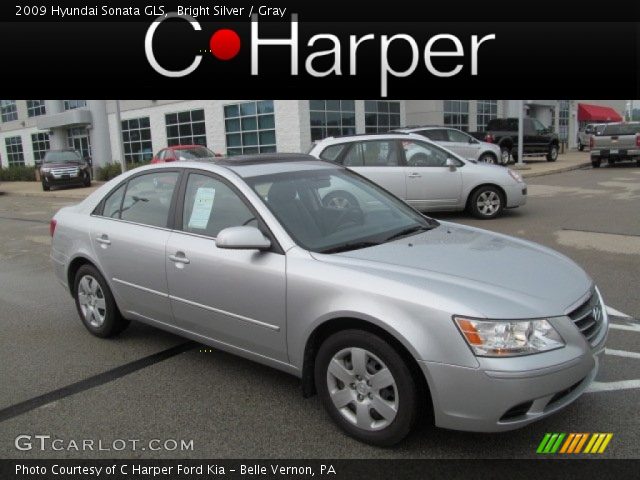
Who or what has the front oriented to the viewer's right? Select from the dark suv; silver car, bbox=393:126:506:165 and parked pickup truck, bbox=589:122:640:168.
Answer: the silver car

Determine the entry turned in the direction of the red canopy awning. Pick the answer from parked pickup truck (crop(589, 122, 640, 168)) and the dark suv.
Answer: the parked pickup truck

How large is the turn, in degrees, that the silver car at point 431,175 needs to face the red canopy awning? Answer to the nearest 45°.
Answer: approximately 90° to its left

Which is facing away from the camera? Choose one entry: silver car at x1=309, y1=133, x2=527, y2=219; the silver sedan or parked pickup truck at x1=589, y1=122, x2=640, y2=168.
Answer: the parked pickup truck

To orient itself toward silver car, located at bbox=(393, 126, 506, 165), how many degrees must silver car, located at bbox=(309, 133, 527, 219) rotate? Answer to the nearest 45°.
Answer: approximately 90° to its left

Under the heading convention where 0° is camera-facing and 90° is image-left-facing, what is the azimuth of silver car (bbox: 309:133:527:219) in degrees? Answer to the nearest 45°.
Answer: approximately 270°

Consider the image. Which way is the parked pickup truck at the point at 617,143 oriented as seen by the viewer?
away from the camera

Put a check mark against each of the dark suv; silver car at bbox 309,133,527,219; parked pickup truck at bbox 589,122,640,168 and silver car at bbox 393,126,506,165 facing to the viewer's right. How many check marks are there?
2

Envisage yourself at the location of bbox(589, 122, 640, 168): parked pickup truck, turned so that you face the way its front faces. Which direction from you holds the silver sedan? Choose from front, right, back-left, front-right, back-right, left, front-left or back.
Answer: back

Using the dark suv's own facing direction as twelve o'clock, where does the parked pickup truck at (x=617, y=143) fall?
The parked pickup truck is roughly at 10 o'clock from the dark suv.

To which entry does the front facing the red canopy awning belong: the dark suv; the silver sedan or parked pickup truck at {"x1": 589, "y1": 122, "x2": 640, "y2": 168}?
the parked pickup truck

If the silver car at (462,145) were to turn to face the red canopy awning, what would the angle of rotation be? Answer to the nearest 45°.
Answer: approximately 90° to its left

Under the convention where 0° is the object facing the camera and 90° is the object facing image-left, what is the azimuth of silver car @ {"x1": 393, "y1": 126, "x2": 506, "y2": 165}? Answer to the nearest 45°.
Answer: approximately 270°

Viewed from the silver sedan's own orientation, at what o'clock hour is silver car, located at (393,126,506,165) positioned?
The silver car is roughly at 8 o'clock from the silver sedan.
